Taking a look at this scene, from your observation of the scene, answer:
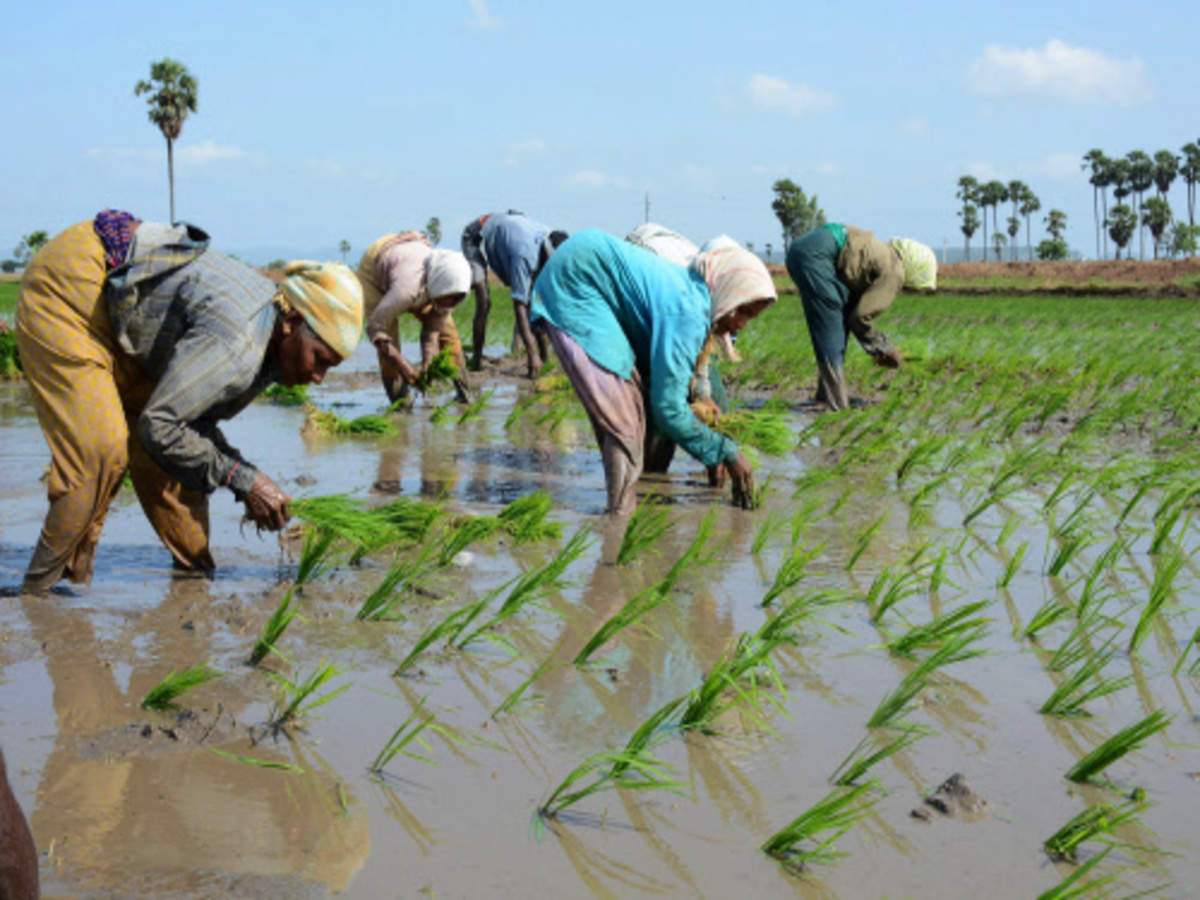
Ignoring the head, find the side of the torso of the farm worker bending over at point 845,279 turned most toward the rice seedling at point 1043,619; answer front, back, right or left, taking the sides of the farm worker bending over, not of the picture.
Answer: right

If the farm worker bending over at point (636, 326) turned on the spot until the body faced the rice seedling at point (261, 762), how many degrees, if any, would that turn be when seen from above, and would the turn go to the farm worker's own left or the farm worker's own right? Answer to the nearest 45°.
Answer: approximately 90° to the farm worker's own right

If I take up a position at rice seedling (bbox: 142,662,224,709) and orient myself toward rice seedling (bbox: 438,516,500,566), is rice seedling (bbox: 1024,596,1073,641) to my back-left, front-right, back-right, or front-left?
front-right

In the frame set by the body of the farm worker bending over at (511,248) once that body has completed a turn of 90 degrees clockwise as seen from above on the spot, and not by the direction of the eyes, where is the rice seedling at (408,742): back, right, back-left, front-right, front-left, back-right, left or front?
front-left

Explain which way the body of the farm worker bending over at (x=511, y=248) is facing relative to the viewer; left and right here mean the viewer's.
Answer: facing the viewer and to the right of the viewer

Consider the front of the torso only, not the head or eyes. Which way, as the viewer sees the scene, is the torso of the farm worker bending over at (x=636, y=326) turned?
to the viewer's right

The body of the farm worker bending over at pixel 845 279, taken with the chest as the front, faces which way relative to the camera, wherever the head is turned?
to the viewer's right

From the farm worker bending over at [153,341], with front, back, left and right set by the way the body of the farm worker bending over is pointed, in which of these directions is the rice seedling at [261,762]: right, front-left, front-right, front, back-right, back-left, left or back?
right

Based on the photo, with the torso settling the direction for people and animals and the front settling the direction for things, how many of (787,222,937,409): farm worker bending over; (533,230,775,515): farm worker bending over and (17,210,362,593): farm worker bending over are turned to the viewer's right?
3

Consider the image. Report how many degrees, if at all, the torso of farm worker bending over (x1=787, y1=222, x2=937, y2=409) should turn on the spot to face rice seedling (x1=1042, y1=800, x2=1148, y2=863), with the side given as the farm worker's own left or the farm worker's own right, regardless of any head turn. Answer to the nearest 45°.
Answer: approximately 90° to the farm worker's own right

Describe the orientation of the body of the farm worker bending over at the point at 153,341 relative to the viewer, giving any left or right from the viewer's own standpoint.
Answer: facing to the right of the viewer

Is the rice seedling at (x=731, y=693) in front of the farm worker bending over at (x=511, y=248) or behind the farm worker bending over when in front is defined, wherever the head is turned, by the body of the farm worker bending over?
in front

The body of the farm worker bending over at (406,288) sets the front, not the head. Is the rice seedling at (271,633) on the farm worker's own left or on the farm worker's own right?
on the farm worker's own right

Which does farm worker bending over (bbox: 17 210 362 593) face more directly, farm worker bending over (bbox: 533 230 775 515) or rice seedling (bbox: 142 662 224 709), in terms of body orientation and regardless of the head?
the farm worker bending over
